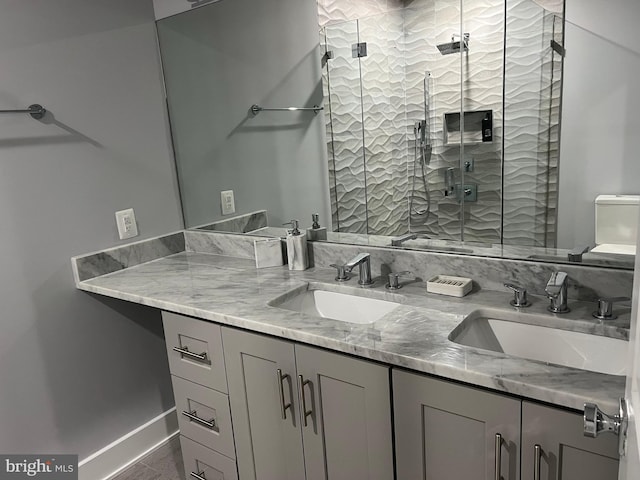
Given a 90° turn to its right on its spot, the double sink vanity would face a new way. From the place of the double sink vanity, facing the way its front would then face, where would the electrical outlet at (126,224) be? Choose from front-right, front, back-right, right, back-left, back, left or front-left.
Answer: front

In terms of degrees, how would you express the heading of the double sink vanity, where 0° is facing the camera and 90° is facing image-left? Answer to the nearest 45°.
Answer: approximately 45°

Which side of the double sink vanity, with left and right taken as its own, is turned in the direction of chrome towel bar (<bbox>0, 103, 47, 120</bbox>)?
right

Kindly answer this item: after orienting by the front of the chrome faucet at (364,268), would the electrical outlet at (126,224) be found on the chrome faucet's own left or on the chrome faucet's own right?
on the chrome faucet's own right

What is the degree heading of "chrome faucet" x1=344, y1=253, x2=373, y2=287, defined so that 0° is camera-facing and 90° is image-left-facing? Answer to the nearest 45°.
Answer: approximately 45°
